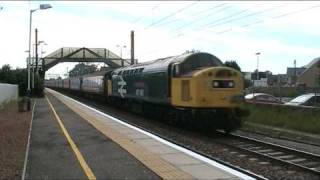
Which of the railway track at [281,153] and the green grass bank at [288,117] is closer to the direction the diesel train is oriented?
the railway track

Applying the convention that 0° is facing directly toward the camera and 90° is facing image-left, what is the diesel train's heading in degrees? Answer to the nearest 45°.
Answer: approximately 315°

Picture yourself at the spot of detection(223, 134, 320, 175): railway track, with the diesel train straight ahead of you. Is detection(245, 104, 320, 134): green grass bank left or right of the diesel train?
right

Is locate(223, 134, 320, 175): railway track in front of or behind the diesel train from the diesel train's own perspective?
in front

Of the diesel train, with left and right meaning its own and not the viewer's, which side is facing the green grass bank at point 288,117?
left
